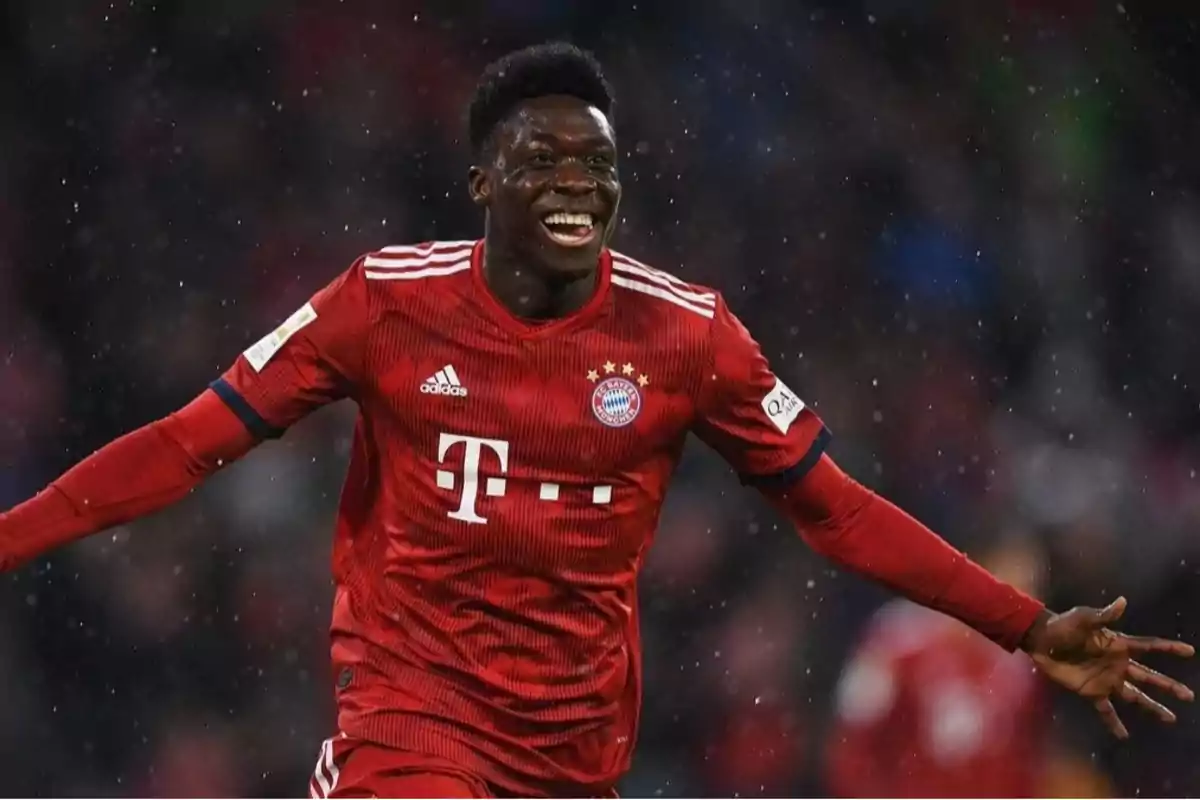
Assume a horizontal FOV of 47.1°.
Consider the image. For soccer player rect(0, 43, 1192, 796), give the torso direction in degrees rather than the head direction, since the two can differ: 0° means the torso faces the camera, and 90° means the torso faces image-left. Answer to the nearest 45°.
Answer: approximately 0°

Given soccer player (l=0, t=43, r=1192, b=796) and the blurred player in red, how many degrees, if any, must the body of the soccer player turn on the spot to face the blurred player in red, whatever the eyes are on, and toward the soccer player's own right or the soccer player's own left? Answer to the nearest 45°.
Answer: approximately 135° to the soccer player's own left
